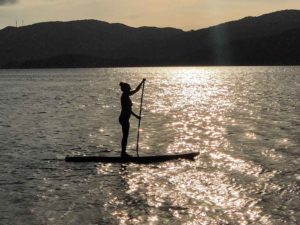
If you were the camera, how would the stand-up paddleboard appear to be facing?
facing to the right of the viewer
